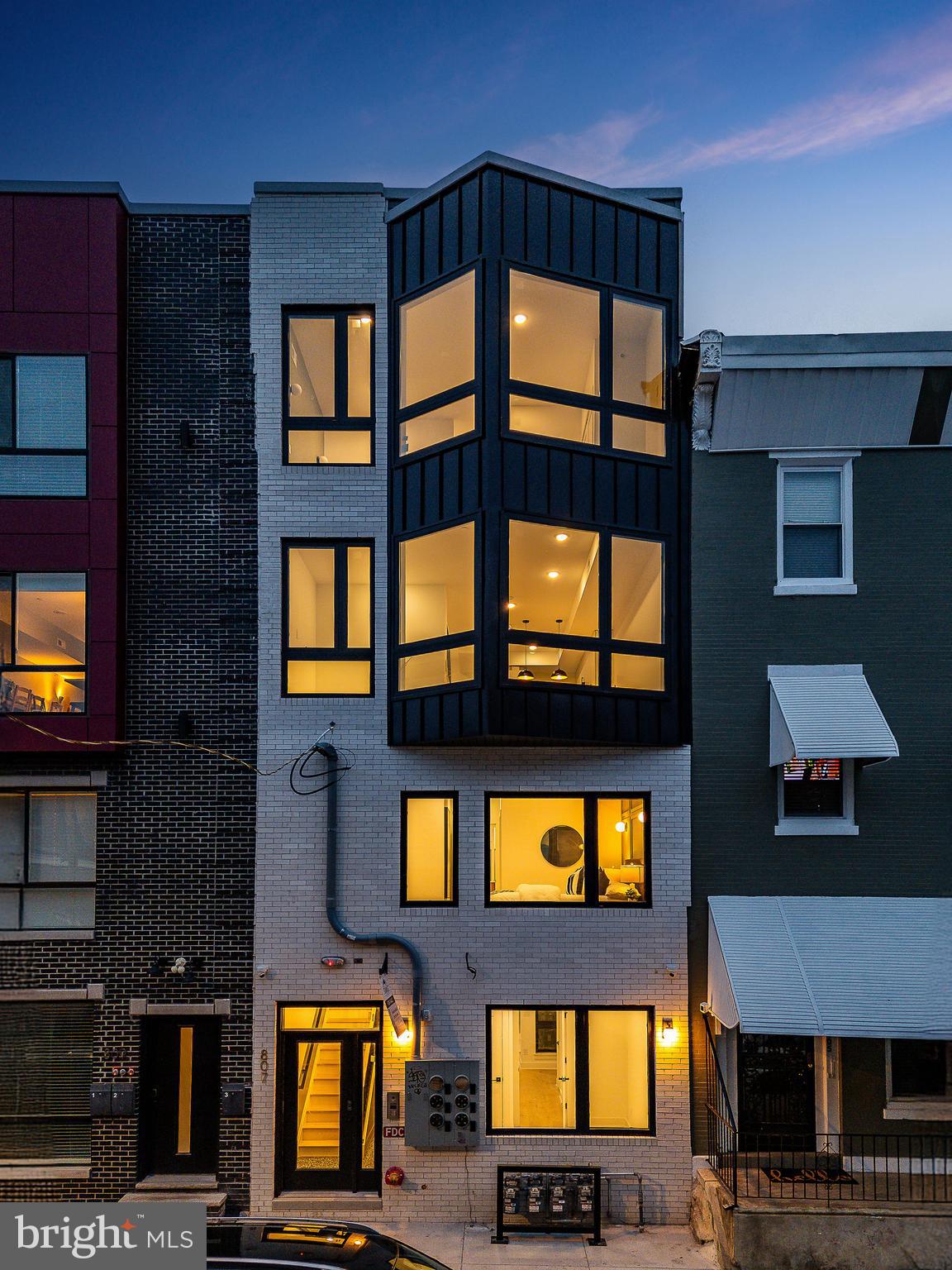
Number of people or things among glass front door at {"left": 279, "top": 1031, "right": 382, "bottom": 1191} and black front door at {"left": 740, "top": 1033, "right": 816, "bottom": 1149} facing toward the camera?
2

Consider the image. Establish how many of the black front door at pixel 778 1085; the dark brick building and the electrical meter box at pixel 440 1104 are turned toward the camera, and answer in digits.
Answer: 3

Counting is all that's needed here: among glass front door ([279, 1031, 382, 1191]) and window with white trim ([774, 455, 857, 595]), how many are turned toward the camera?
2

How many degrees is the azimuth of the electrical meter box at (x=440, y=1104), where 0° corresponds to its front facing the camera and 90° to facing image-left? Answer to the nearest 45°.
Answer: approximately 0°
